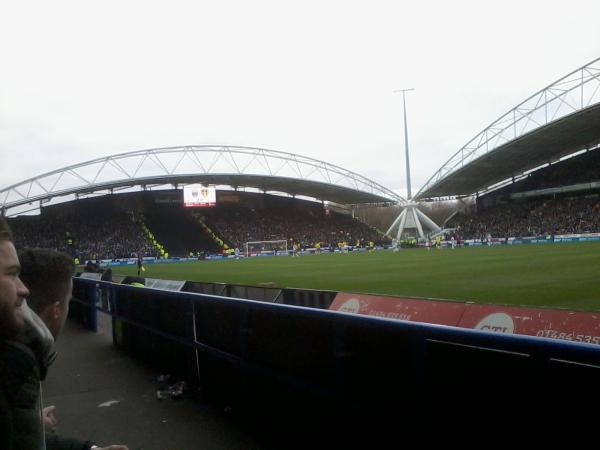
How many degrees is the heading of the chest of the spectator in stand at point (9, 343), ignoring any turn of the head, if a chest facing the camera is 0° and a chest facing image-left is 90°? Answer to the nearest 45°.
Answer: approximately 270°

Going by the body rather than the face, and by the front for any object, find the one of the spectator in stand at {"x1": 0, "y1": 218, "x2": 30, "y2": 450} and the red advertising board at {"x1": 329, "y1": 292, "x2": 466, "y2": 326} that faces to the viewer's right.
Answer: the spectator in stand

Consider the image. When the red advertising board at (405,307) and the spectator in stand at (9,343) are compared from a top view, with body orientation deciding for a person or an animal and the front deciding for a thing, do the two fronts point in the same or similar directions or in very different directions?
very different directions

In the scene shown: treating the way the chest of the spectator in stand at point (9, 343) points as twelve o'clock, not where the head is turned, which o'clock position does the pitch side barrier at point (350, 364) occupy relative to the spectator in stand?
The pitch side barrier is roughly at 11 o'clock from the spectator in stand.

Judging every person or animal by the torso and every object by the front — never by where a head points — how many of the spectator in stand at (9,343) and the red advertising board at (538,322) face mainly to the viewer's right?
1

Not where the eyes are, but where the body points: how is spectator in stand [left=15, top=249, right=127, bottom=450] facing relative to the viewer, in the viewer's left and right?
facing away from the viewer and to the right of the viewer

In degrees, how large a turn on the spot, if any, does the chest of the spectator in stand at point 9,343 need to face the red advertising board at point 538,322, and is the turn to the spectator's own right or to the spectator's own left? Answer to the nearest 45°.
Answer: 0° — they already face it

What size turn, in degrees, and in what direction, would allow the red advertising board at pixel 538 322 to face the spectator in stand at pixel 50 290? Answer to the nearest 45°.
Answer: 0° — it already faces them

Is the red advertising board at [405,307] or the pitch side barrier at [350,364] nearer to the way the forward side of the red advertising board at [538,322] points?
the pitch side barrier

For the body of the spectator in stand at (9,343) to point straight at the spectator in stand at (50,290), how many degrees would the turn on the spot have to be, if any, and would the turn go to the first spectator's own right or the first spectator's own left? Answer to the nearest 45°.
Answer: approximately 90° to the first spectator's own left
